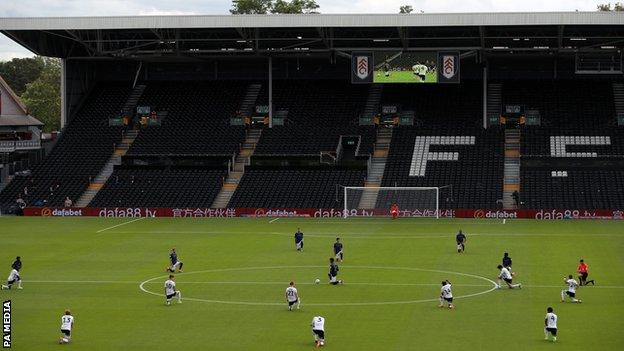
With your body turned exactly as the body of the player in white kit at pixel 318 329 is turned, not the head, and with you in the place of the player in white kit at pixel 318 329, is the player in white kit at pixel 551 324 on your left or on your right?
on your right

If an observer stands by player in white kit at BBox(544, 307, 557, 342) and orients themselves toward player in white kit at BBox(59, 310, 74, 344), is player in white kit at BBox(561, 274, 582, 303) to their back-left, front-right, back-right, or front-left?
back-right

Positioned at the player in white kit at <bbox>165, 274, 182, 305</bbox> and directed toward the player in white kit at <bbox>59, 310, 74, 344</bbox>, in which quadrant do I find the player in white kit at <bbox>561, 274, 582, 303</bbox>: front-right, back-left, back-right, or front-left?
back-left

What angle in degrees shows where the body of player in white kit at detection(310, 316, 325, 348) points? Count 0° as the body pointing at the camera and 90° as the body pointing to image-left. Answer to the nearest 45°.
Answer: approximately 180°

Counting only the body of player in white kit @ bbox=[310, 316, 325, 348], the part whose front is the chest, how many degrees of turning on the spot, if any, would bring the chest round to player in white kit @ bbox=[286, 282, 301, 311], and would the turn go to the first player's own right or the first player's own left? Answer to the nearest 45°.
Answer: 0° — they already face them

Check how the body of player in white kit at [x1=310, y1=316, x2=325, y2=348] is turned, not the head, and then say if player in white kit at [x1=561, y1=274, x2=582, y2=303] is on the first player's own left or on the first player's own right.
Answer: on the first player's own right

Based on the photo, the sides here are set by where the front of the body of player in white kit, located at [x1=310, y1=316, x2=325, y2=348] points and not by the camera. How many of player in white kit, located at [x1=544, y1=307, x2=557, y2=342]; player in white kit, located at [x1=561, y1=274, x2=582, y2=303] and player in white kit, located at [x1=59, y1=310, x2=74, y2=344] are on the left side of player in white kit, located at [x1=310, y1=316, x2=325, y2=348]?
1

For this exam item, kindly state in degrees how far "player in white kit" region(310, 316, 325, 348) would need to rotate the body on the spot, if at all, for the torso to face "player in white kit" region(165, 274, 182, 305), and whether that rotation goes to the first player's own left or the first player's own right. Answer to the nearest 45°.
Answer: approximately 45° to the first player's own left

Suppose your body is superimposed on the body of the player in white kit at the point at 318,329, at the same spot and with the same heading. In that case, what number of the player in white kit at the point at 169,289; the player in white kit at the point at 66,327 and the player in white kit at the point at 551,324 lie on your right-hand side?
1

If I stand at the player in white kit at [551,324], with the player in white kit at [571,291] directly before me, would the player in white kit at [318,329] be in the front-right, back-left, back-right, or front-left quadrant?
back-left

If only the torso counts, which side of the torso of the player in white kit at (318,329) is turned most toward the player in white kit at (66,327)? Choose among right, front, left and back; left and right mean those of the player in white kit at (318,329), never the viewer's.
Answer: left
